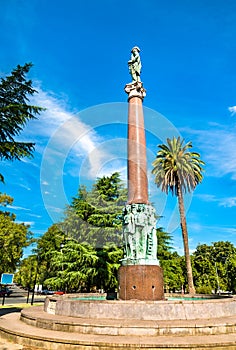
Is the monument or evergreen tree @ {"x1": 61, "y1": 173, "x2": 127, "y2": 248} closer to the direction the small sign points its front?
the monument

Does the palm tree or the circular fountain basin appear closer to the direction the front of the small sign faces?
the circular fountain basin

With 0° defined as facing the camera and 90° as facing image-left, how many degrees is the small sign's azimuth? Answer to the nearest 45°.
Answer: approximately 0°

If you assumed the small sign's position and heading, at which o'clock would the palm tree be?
The palm tree is roughly at 9 o'clock from the small sign.

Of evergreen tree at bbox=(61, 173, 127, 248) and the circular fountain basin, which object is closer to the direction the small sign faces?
the circular fountain basin

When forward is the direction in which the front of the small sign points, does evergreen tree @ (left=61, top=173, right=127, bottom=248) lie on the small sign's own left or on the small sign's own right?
on the small sign's own left

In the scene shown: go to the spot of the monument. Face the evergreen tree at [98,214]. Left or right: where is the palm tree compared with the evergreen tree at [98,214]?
right

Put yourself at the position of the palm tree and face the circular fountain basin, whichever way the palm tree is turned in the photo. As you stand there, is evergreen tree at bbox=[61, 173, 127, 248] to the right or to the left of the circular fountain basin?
right

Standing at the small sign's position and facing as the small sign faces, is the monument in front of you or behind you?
in front
